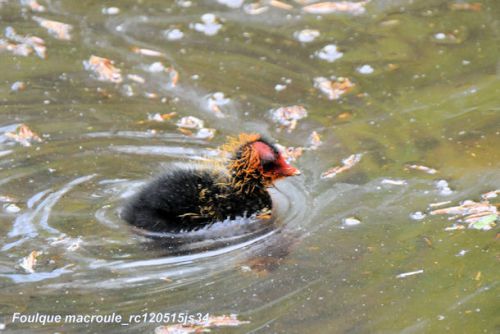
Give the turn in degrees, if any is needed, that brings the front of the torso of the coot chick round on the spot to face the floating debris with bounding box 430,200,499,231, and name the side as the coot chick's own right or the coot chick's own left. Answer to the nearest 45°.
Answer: approximately 45° to the coot chick's own right

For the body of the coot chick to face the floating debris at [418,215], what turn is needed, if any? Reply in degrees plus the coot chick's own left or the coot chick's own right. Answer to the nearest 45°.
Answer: approximately 45° to the coot chick's own right

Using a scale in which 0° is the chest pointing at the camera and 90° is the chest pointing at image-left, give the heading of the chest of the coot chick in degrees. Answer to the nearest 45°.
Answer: approximately 270°

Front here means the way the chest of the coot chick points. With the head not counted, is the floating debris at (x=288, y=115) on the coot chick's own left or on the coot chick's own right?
on the coot chick's own left

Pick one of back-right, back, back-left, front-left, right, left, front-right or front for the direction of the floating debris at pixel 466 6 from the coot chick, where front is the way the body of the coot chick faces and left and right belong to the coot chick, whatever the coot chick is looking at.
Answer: front-left

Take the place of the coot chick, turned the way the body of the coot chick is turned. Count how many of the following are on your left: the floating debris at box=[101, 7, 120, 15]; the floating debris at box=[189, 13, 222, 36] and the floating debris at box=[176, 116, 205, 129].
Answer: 3

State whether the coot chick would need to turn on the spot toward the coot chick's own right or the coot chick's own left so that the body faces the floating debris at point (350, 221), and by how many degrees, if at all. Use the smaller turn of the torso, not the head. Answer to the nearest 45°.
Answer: approximately 45° to the coot chick's own right

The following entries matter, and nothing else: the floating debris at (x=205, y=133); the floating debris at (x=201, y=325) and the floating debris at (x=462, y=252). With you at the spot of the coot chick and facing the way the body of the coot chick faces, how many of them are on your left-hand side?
1

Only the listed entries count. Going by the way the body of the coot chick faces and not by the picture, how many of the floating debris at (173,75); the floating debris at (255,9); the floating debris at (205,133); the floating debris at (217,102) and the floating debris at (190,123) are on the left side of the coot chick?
5

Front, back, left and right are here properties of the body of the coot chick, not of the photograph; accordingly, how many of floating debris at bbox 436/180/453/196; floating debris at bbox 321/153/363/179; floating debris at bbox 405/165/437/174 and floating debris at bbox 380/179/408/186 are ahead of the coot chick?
4

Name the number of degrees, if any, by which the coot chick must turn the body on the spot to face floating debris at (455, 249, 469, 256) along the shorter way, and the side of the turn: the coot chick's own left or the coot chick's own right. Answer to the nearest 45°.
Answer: approximately 45° to the coot chick's own right

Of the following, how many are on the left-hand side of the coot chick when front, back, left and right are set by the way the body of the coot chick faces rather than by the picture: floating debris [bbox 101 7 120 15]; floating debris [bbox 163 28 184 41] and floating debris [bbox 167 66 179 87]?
3

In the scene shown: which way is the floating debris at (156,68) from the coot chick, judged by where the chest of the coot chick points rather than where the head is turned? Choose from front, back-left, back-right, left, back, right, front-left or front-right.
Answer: left

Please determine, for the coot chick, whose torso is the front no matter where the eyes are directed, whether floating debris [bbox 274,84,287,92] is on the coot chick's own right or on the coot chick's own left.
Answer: on the coot chick's own left

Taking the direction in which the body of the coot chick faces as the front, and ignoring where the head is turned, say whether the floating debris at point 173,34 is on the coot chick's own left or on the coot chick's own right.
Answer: on the coot chick's own left

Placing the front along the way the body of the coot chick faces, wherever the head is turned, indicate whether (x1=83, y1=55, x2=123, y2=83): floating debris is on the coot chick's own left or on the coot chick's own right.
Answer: on the coot chick's own left

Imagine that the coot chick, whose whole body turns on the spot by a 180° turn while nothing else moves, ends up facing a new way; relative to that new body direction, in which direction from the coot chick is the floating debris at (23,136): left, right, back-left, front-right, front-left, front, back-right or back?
front-right
